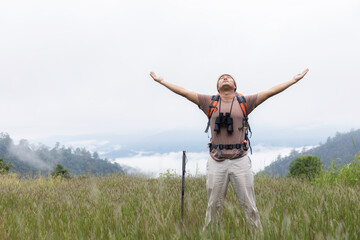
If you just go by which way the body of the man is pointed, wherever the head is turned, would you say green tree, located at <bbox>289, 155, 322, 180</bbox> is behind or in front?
behind

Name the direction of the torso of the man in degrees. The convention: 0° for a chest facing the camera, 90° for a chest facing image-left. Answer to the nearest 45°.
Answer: approximately 0°
